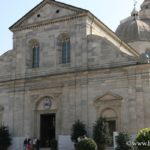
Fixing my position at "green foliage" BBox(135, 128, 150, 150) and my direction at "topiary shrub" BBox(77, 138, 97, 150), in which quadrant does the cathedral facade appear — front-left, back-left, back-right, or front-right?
front-right

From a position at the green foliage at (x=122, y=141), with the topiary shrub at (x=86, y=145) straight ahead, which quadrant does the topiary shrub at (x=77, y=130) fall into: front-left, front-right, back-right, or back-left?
front-right

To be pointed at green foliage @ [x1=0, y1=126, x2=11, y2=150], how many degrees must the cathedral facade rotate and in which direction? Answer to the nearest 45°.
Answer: approximately 45° to its right

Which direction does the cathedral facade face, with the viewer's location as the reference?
facing the viewer and to the left of the viewer
